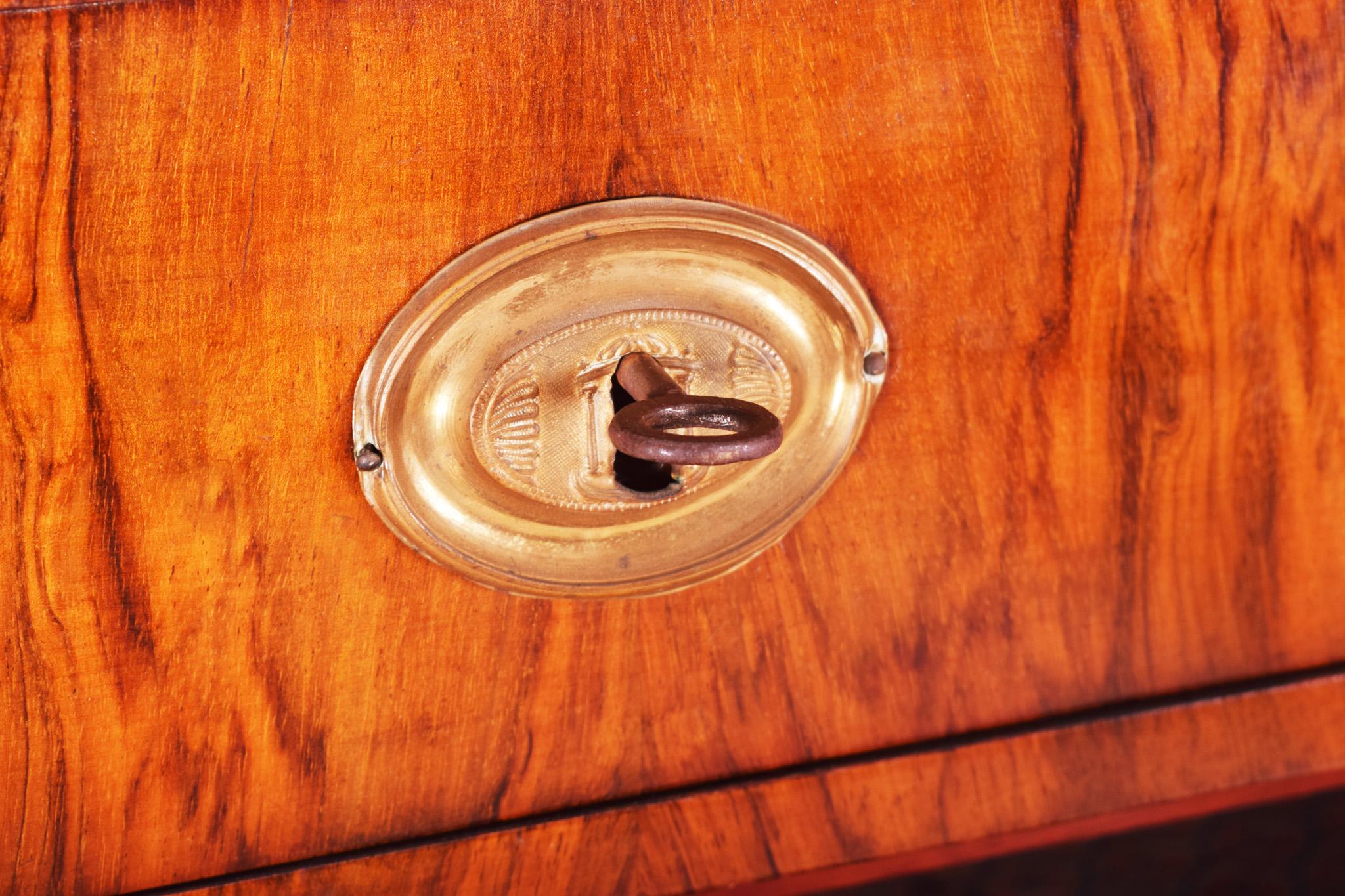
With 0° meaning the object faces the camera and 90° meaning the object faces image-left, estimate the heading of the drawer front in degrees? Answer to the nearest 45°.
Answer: approximately 315°
